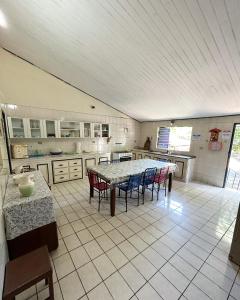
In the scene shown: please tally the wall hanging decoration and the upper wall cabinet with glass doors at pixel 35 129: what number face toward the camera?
2

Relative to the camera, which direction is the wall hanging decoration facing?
toward the camera

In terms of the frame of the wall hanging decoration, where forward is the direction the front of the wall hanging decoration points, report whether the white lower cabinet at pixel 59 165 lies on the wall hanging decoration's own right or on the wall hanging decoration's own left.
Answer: on the wall hanging decoration's own right

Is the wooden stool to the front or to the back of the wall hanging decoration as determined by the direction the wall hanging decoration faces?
to the front

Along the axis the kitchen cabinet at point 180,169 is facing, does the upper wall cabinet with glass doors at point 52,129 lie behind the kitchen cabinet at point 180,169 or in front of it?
in front

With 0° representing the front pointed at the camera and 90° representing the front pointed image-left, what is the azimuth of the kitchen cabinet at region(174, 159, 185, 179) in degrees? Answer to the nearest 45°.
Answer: approximately 45°

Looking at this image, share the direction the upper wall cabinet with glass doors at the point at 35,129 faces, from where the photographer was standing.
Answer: facing the viewer
